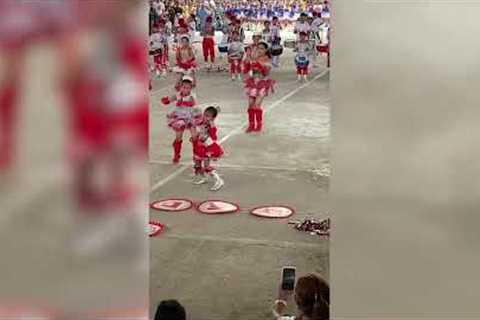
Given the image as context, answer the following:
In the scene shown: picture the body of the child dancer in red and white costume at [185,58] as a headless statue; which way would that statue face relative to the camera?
toward the camera

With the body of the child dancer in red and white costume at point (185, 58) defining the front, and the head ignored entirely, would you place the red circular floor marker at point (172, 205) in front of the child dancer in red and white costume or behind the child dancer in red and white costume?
in front

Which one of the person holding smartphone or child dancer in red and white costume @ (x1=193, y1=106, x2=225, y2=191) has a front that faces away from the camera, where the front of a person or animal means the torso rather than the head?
the person holding smartphone

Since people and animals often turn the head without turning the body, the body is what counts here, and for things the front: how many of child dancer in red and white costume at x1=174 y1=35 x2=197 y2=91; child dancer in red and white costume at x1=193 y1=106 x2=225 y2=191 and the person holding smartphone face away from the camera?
1

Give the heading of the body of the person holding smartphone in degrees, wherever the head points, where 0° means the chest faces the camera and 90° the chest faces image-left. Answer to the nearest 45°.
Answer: approximately 180°

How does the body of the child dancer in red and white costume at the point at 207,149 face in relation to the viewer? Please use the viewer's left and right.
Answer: facing the viewer and to the left of the viewer

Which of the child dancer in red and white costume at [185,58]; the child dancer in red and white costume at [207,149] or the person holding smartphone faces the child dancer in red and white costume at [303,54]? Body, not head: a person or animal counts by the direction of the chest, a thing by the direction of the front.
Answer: the person holding smartphone

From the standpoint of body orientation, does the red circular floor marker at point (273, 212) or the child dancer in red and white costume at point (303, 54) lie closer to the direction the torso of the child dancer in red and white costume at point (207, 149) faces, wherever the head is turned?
the red circular floor marker

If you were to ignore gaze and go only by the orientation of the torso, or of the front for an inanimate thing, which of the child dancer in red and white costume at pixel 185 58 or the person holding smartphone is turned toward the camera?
the child dancer in red and white costume

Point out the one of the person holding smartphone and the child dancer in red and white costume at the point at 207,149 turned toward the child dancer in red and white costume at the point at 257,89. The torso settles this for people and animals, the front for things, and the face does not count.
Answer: the person holding smartphone

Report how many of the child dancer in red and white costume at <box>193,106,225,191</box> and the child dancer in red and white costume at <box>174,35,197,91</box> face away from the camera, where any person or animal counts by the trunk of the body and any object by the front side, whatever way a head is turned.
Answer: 0

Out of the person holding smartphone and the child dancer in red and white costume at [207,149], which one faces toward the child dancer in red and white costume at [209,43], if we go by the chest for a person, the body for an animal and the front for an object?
the person holding smartphone

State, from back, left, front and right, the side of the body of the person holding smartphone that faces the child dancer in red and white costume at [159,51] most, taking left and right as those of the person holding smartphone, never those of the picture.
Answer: front

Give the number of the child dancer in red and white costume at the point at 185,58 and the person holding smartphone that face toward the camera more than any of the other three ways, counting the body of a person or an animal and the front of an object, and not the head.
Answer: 1

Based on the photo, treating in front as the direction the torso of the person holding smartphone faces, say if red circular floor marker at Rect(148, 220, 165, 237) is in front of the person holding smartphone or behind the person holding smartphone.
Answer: in front

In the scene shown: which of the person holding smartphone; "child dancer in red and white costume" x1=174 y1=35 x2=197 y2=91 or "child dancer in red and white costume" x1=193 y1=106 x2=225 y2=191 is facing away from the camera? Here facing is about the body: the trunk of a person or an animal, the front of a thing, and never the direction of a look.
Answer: the person holding smartphone

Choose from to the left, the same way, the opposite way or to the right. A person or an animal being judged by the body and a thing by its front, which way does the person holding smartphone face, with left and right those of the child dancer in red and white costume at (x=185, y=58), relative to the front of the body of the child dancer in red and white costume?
the opposite way
